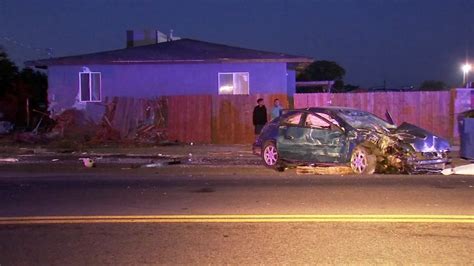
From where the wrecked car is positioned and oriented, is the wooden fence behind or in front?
behind

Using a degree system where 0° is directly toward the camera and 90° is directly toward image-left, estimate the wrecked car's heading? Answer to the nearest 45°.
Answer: approximately 315°

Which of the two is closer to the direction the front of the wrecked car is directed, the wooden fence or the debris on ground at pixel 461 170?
the debris on ground
